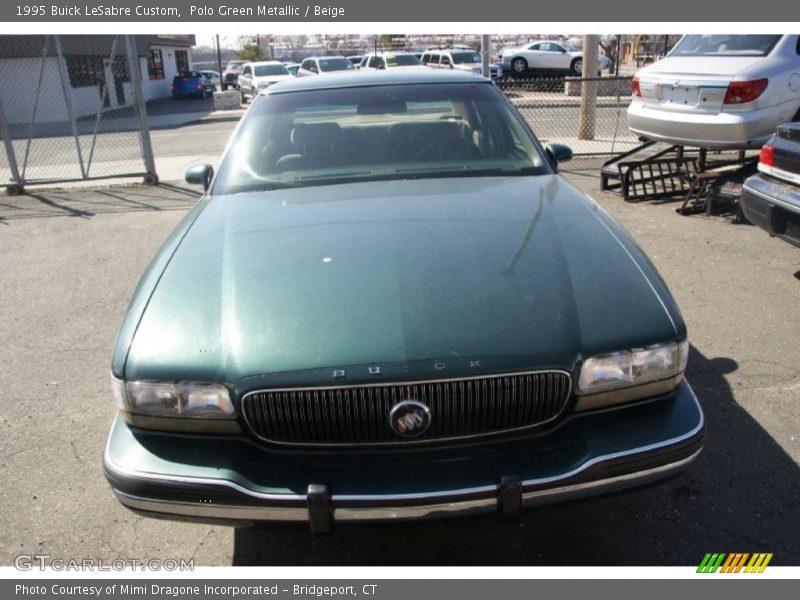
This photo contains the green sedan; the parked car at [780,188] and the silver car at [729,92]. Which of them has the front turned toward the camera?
the green sedan

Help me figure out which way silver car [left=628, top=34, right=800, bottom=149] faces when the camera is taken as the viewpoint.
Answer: facing away from the viewer and to the right of the viewer

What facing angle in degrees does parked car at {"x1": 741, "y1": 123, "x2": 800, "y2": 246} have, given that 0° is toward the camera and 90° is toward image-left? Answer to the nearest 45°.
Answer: approximately 225°

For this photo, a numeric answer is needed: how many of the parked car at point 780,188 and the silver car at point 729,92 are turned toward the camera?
0

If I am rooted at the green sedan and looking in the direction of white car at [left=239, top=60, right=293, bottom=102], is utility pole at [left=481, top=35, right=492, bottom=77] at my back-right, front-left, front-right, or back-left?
front-right

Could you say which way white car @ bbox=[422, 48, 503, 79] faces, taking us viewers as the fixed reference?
facing the viewer and to the right of the viewer

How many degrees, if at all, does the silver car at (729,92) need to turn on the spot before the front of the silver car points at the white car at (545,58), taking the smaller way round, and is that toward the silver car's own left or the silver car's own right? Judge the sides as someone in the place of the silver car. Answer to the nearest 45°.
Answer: approximately 45° to the silver car's own left

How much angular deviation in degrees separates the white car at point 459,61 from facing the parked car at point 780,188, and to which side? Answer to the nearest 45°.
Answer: approximately 45° to its right

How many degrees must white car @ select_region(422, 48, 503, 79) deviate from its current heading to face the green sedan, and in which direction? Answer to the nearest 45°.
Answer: approximately 45° to its right

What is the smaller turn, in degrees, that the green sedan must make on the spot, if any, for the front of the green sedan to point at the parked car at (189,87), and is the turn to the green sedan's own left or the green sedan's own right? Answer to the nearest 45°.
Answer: approximately 180°

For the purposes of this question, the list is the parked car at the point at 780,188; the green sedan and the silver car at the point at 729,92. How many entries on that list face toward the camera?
1

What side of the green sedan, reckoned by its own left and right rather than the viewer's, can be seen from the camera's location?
front

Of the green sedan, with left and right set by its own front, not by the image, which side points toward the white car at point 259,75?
back

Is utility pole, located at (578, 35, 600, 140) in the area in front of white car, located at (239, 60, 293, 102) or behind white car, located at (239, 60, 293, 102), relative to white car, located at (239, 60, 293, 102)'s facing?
in front
